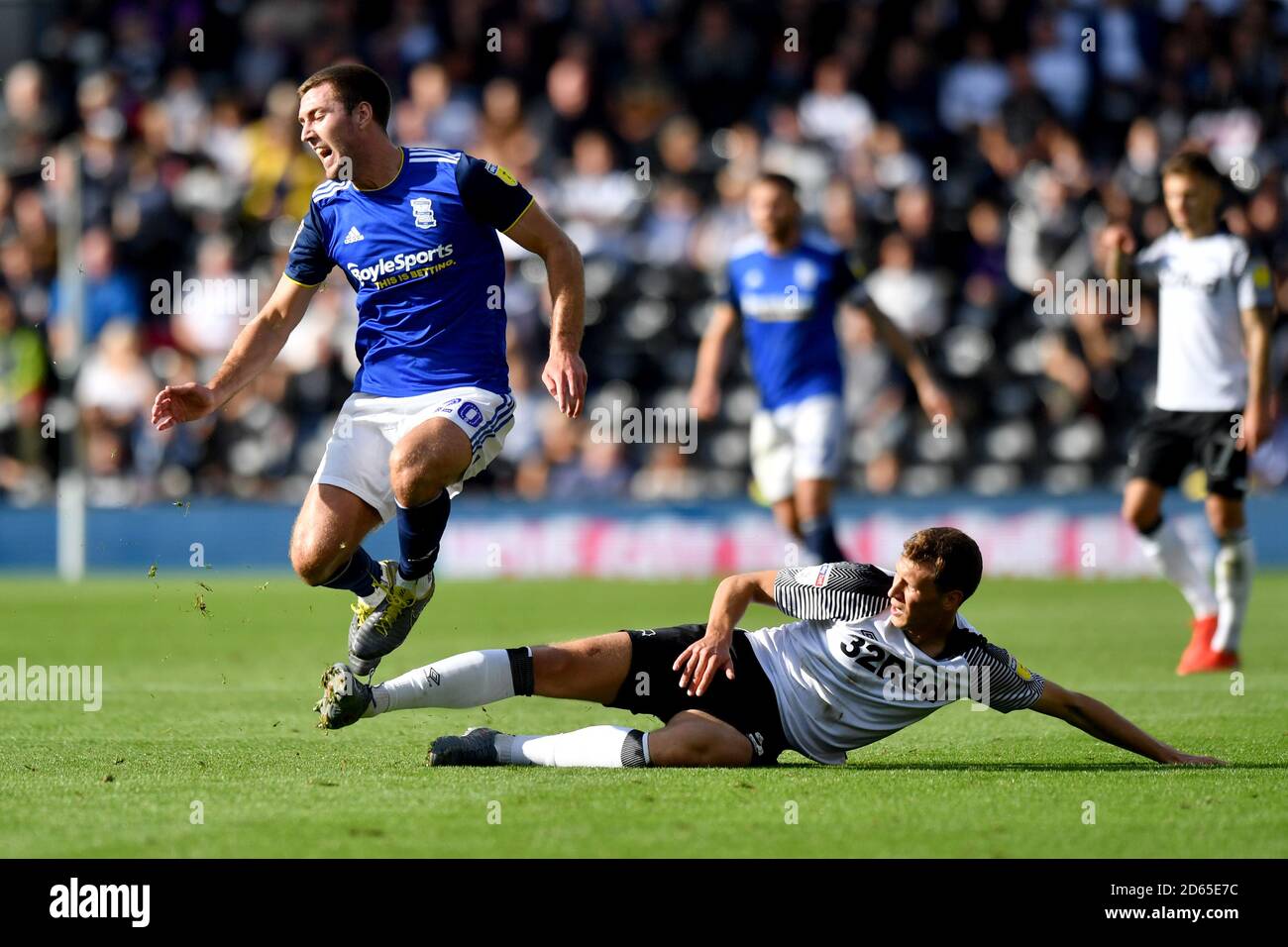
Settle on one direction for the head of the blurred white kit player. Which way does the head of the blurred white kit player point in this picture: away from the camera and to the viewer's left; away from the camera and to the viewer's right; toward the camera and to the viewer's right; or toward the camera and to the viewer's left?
toward the camera and to the viewer's left

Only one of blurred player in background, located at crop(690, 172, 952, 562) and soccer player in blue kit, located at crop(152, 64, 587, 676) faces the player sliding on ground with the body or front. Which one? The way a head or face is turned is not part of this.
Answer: the blurred player in background

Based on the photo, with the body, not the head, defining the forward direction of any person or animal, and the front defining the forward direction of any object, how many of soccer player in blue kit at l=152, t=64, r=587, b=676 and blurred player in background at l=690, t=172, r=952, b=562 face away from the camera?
0

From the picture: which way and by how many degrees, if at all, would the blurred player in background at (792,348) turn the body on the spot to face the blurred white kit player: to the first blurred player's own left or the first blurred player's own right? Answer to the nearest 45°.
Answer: approximately 45° to the first blurred player's own left

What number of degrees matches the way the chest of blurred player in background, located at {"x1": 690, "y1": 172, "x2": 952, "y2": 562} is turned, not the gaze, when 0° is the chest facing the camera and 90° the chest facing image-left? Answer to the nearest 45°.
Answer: approximately 0°

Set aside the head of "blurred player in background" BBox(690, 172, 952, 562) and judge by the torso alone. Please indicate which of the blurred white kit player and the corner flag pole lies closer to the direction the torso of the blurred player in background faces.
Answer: the blurred white kit player

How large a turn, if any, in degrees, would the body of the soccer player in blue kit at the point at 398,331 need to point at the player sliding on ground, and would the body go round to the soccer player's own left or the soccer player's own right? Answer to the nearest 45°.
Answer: approximately 90° to the soccer player's own left

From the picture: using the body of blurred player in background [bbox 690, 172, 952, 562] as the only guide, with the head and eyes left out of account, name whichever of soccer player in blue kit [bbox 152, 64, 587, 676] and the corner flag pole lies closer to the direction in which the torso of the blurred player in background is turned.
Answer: the soccer player in blue kit

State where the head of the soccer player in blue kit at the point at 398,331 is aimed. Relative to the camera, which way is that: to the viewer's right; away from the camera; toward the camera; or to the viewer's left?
to the viewer's left
